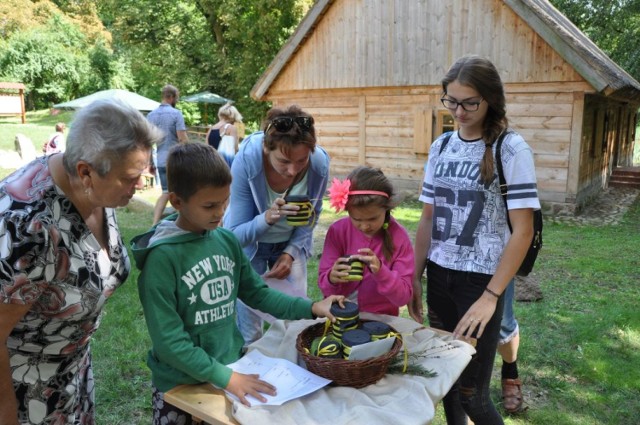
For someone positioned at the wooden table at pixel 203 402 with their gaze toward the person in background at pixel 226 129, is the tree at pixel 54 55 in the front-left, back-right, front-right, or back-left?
front-left

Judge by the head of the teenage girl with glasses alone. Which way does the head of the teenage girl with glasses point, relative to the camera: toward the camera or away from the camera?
toward the camera

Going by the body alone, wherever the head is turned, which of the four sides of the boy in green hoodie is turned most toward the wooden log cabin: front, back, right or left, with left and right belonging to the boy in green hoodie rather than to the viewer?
left

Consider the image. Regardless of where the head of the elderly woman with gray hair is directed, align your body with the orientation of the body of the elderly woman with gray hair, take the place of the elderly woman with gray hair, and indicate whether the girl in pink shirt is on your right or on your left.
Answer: on your left

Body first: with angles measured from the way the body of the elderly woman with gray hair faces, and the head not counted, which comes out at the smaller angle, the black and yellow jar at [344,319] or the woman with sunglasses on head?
the black and yellow jar

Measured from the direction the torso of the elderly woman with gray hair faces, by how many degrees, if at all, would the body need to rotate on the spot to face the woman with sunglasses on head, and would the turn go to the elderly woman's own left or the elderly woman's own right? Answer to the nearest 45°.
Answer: approximately 90° to the elderly woman's own left

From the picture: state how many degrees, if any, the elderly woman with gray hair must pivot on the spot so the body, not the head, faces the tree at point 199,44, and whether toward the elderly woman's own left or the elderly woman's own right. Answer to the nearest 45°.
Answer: approximately 135° to the elderly woman's own left

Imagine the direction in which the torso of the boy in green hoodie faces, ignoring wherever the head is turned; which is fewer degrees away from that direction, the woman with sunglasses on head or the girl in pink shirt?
the girl in pink shirt

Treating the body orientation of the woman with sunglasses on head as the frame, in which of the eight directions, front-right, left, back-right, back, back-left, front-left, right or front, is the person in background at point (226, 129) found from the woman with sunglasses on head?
back-left

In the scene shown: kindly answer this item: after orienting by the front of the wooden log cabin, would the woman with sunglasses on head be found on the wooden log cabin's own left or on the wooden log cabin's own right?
on the wooden log cabin's own right

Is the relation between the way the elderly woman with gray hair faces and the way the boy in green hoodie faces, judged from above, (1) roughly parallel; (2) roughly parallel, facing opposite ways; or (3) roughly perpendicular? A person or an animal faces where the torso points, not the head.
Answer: roughly parallel
